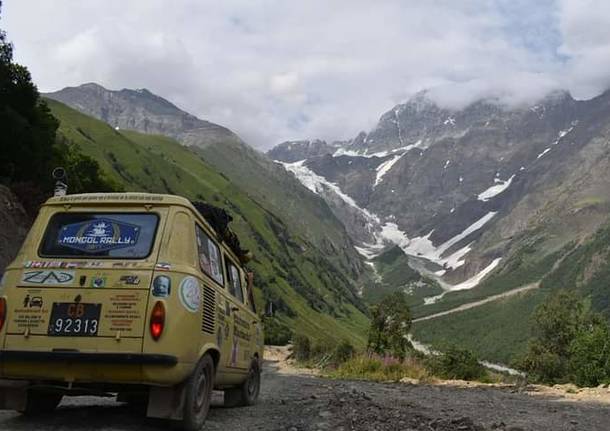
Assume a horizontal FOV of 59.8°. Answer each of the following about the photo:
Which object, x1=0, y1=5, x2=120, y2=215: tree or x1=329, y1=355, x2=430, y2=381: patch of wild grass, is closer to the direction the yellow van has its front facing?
the patch of wild grass

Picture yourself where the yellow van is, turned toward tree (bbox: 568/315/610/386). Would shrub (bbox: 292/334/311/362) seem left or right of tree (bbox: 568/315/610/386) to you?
left

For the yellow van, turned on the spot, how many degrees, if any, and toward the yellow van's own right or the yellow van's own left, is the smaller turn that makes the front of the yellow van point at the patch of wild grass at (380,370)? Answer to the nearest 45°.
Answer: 0° — it already faces it

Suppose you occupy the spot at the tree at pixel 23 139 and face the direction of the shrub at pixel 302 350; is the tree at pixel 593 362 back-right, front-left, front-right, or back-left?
front-right

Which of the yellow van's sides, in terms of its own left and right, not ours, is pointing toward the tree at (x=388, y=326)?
front

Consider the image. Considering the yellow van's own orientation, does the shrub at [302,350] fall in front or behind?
in front

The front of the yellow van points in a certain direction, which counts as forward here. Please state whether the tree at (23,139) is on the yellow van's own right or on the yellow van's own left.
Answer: on the yellow van's own left

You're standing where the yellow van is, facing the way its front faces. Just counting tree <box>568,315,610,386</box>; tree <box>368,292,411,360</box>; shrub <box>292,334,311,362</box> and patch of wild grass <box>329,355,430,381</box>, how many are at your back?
0

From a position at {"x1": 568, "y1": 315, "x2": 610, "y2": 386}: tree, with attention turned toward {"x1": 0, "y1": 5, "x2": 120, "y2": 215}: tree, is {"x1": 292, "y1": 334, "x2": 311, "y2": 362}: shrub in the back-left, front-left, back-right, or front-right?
front-right

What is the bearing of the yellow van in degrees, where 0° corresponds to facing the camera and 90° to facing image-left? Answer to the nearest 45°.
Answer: approximately 225°
